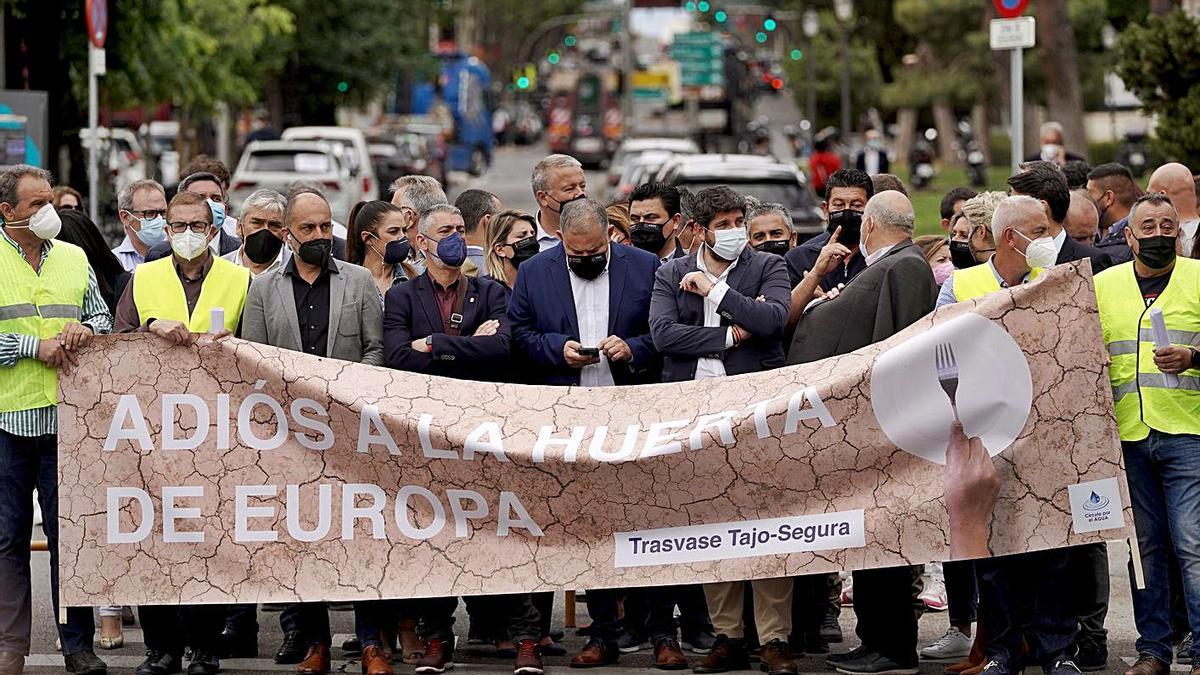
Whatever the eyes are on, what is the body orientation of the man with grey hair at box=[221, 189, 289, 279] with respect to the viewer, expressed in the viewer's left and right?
facing the viewer

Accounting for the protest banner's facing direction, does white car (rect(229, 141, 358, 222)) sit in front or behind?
behind

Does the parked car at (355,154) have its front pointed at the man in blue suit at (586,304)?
no

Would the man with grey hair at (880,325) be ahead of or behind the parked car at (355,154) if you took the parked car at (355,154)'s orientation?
behind

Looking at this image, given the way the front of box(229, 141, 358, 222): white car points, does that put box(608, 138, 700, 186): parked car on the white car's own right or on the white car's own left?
on the white car's own right

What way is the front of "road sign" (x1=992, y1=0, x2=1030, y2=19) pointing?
toward the camera

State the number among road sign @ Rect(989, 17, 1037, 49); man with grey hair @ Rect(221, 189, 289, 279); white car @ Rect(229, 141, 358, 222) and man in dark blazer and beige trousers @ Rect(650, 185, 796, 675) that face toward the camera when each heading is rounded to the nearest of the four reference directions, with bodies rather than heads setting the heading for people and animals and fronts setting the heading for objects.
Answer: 3

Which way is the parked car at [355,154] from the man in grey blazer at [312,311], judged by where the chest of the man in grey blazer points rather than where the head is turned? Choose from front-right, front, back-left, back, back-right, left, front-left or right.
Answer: back

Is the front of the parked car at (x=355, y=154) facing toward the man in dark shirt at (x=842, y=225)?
no

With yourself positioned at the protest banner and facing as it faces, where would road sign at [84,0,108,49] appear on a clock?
The road sign is roughly at 5 o'clock from the protest banner.

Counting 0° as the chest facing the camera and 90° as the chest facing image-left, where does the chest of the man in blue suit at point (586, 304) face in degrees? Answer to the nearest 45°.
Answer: approximately 0°

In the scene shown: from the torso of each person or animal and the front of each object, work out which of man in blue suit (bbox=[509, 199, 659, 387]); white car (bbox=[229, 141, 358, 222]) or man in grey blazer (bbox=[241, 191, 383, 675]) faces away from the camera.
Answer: the white car

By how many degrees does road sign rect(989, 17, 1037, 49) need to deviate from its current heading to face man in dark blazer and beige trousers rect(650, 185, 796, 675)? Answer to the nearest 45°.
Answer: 0° — it already faces them

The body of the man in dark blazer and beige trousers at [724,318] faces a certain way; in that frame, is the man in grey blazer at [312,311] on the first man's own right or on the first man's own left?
on the first man's own right

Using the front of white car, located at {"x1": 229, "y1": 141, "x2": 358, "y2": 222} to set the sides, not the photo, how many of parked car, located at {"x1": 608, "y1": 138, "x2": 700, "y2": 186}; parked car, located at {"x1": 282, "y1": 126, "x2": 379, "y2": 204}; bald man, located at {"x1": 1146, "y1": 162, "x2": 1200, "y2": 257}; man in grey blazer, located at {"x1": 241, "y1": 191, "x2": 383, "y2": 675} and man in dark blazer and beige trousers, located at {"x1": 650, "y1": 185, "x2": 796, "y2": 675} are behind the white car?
3

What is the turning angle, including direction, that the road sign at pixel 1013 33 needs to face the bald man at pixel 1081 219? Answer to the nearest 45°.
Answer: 0° — it already faces them

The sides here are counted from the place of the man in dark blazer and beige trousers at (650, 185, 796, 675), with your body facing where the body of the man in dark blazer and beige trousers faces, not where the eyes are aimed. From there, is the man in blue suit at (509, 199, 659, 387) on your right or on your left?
on your right

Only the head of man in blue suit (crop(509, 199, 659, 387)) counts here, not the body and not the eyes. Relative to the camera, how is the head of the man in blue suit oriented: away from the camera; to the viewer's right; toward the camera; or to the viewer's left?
toward the camera

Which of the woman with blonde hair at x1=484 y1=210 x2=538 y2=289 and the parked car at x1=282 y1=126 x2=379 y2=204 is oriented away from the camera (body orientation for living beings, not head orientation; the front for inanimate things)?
the parked car

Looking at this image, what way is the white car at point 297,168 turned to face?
away from the camera

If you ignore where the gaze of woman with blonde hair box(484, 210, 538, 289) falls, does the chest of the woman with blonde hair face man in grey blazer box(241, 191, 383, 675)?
no

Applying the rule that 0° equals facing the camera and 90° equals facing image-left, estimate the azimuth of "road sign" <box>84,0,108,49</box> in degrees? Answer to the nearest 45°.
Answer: approximately 315°
